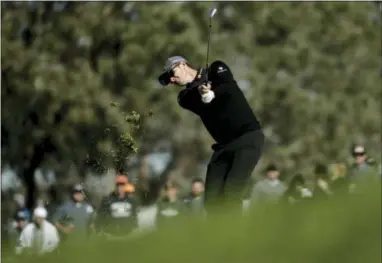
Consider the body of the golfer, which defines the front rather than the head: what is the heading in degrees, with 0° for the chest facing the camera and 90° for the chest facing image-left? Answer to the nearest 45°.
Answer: approximately 45°

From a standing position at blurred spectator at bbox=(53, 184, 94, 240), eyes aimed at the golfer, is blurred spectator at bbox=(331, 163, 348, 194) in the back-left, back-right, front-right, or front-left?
front-left

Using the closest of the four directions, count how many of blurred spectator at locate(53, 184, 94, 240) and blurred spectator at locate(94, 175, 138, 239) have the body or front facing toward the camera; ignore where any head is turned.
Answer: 2

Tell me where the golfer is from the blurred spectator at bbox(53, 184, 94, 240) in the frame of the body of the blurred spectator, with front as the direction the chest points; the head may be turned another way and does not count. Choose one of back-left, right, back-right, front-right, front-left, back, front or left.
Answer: front-left

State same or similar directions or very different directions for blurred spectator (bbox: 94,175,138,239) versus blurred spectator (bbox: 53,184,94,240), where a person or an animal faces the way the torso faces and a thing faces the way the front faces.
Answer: same or similar directions

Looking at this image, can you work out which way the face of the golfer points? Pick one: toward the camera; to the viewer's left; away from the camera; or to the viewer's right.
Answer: to the viewer's left

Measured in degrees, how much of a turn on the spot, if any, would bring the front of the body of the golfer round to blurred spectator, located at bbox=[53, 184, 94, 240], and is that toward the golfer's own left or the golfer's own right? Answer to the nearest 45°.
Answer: approximately 90° to the golfer's own right

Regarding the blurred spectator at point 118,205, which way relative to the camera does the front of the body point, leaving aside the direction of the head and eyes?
toward the camera

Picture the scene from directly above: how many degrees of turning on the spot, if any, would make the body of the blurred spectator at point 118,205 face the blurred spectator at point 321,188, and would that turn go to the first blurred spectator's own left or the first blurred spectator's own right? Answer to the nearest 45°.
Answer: approximately 45° to the first blurred spectator's own left

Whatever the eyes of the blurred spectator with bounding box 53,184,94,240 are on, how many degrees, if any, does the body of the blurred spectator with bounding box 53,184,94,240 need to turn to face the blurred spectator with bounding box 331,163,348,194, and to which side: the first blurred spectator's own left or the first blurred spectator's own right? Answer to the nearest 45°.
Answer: approximately 45° to the first blurred spectator's own left

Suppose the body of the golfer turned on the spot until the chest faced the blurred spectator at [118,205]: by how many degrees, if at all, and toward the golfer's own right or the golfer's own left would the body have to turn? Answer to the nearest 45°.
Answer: approximately 90° to the golfer's own right
